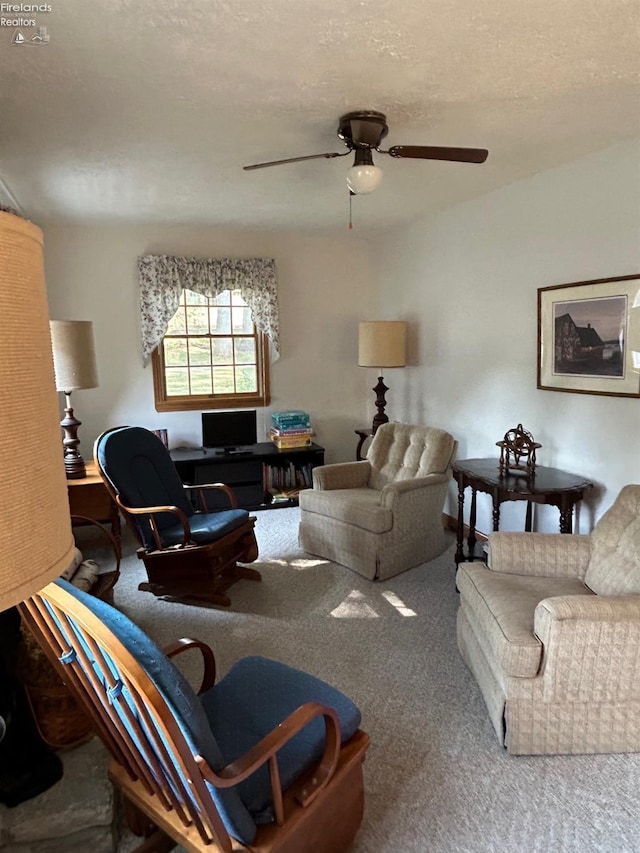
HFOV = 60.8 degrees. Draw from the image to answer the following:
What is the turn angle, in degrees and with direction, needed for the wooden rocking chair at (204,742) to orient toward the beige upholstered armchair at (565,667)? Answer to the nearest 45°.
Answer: approximately 45° to its right

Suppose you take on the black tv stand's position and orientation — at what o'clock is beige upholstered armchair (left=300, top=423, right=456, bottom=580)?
The beige upholstered armchair is roughly at 11 o'clock from the black tv stand.

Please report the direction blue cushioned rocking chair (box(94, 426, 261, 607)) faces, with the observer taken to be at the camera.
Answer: facing the viewer and to the right of the viewer

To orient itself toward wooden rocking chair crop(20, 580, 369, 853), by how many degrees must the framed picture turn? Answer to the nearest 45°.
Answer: approximately 45° to its left

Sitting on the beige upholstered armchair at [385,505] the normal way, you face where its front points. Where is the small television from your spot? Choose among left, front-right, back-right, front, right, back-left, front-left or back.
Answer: right

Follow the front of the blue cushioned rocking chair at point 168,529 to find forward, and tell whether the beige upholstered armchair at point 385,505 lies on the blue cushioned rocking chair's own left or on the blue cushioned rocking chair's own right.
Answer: on the blue cushioned rocking chair's own left

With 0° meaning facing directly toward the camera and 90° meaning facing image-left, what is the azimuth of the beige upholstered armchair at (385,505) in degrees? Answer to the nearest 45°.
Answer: approximately 45°

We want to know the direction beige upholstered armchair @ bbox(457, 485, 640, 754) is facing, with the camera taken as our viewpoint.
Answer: facing to the left of the viewer

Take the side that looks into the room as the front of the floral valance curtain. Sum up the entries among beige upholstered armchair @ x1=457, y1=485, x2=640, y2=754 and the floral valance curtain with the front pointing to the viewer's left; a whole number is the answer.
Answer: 1

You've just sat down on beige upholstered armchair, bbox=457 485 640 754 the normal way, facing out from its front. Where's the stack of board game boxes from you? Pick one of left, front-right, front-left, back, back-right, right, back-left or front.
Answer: front-right

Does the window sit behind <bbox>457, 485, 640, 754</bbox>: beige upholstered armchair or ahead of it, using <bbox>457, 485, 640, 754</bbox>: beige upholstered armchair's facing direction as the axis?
ahead

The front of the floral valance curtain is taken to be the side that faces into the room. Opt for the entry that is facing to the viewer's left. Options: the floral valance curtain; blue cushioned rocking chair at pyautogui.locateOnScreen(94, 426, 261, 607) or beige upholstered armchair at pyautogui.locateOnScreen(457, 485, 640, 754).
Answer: the beige upholstered armchair
